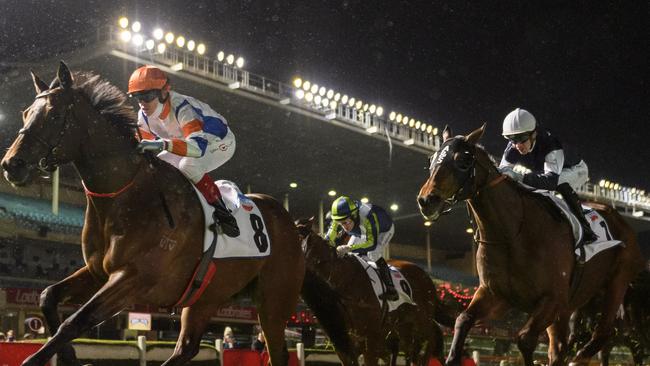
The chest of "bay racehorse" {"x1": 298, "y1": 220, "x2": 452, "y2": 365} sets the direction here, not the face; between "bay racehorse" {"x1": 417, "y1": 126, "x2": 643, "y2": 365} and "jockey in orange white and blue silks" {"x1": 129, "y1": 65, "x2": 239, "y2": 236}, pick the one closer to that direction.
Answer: the jockey in orange white and blue silks

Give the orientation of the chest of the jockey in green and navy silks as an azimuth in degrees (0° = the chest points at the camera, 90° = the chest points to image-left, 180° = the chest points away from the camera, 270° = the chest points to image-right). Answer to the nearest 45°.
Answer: approximately 45°

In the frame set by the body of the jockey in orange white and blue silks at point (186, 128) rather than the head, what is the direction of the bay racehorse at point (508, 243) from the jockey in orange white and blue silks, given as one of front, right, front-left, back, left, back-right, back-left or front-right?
back-left

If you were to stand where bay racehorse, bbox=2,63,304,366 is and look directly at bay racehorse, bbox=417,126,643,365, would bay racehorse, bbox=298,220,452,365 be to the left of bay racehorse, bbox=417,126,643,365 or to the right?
left

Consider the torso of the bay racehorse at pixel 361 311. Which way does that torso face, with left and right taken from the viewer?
facing the viewer and to the left of the viewer

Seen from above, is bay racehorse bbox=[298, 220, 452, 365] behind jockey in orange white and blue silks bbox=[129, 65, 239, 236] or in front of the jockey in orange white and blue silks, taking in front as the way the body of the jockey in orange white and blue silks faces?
behind

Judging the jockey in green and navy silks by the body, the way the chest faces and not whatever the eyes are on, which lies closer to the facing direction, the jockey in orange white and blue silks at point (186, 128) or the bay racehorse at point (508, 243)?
the jockey in orange white and blue silks

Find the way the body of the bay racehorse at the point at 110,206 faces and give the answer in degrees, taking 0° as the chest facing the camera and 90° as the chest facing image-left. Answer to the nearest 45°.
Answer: approximately 45°

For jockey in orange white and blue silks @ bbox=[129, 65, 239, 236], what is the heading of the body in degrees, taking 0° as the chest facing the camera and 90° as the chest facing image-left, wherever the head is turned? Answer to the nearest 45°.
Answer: approximately 45°

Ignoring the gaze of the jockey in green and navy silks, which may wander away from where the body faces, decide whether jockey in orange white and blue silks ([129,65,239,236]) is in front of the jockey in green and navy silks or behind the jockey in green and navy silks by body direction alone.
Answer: in front

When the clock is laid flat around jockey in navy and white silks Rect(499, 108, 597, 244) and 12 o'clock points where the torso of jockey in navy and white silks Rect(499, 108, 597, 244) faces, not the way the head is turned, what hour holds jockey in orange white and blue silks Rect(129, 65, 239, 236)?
jockey in orange white and blue silks Rect(129, 65, 239, 236) is roughly at 12 o'clock from jockey in navy and white silks Rect(499, 108, 597, 244).
